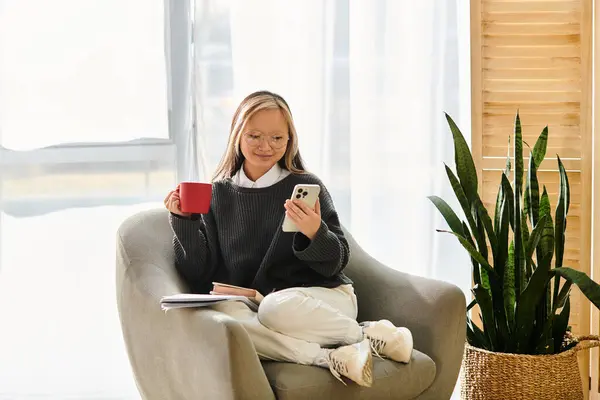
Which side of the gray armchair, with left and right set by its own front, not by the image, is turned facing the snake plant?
left

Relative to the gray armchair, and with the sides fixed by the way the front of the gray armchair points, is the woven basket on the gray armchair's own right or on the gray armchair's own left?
on the gray armchair's own left

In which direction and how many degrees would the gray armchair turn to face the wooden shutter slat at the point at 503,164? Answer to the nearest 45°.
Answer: approximately 90° to its left

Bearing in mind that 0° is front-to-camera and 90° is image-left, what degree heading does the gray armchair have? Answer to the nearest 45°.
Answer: approximately 315°
